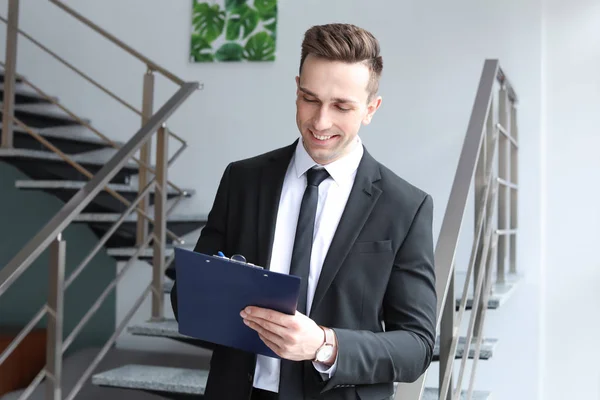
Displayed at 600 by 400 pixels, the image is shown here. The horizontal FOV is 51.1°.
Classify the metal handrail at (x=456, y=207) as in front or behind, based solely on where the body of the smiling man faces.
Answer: behind

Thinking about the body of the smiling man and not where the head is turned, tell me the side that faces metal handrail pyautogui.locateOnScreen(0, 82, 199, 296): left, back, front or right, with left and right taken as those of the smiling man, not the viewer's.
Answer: right

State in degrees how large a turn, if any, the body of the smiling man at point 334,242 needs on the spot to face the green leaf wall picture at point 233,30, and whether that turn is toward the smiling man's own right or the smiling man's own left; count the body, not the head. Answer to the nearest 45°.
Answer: approximately 135° to the smiling man's own right

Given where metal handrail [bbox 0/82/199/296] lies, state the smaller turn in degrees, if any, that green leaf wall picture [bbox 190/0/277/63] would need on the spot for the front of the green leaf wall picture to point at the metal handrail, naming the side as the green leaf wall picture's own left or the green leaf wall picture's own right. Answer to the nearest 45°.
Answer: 0° — it already faces it

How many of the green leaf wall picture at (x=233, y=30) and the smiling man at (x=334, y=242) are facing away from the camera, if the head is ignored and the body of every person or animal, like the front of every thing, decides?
0

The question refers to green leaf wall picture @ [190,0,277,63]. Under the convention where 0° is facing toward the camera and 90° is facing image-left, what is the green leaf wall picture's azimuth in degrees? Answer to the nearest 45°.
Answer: approximately 0°

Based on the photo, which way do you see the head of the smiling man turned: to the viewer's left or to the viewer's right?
to the viewer's left
